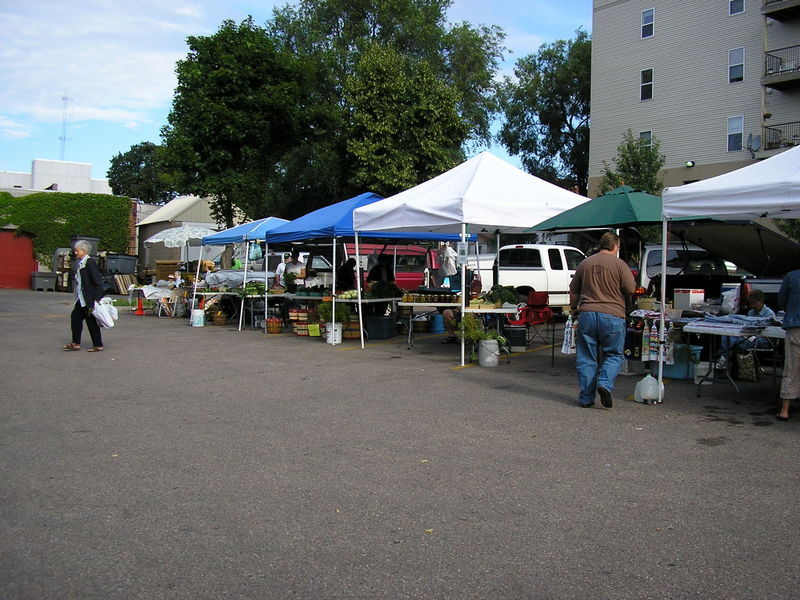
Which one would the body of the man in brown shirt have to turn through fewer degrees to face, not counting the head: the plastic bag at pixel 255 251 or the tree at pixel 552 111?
the tree

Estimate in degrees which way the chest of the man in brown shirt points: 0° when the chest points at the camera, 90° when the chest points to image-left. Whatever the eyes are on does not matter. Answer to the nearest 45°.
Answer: approximately 180°

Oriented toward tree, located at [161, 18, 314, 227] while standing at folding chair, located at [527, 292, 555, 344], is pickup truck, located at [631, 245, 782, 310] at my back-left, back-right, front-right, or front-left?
back-right

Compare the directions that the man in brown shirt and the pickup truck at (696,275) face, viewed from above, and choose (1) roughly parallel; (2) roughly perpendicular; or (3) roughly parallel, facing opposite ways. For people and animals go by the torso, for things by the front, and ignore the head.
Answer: roughly perpendicular

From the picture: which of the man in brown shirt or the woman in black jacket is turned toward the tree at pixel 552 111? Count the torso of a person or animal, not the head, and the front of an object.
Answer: the man in brown shirt

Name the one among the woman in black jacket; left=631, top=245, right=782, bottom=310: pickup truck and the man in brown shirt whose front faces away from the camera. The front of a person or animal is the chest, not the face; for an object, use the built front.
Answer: the man in brown shirt
